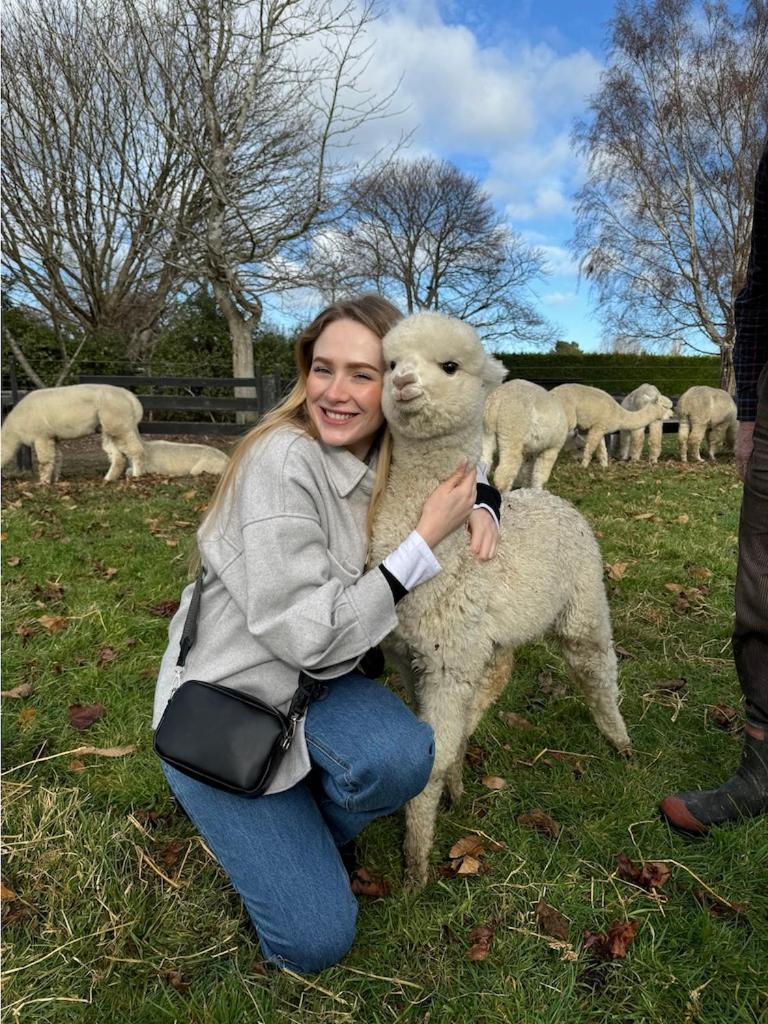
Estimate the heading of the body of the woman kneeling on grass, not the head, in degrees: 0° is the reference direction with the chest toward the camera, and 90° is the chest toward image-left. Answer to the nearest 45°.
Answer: approximately 315°

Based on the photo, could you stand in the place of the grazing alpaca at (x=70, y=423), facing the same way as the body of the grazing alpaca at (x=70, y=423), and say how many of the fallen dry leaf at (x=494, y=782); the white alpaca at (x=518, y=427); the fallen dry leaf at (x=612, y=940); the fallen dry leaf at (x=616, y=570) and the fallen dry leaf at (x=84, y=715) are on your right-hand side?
0

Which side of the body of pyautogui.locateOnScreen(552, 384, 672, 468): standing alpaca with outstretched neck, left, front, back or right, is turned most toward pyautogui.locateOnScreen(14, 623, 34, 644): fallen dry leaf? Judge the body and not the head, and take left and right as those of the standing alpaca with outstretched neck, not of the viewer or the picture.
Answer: right

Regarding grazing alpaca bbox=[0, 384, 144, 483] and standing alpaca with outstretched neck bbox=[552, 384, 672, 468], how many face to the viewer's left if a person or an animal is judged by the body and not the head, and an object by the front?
1

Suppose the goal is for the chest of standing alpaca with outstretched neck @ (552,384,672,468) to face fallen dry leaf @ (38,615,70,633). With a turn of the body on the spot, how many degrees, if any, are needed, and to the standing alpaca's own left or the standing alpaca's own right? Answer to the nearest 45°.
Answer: approximately 90° to the standing alpaca's own right

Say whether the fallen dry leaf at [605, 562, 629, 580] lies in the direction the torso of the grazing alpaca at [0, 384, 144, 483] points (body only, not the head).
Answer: no

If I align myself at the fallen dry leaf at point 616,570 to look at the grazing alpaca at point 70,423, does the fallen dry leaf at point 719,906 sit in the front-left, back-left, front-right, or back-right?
back-left

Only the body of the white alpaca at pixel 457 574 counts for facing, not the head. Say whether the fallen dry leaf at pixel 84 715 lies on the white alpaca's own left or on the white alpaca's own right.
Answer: on the white alpaca's own right

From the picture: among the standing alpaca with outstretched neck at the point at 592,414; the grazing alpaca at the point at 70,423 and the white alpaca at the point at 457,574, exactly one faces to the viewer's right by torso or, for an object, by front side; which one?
the standing alpaca with outstretched neck at the point at 592,414

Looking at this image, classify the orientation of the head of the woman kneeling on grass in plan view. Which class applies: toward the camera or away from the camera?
toward the camera

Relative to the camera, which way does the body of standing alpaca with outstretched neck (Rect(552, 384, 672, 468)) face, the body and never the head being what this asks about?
to the viewer's right

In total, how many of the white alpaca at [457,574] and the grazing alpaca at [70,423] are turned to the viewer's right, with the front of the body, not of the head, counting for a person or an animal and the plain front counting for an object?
0

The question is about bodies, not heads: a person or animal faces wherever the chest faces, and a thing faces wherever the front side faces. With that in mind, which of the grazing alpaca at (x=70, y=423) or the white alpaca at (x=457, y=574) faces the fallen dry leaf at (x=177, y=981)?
the white alpaca

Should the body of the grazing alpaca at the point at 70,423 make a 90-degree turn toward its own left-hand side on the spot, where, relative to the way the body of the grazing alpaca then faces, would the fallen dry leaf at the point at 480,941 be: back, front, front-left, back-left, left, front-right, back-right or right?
front

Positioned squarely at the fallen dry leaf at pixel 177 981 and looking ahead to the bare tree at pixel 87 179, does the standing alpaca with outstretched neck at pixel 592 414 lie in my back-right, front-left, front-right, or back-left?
front-right

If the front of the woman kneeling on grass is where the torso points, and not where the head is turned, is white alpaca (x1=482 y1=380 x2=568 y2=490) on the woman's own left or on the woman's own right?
on the woman's own left

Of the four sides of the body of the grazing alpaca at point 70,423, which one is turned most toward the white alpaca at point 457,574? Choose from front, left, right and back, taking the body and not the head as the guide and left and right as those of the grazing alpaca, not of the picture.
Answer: left
